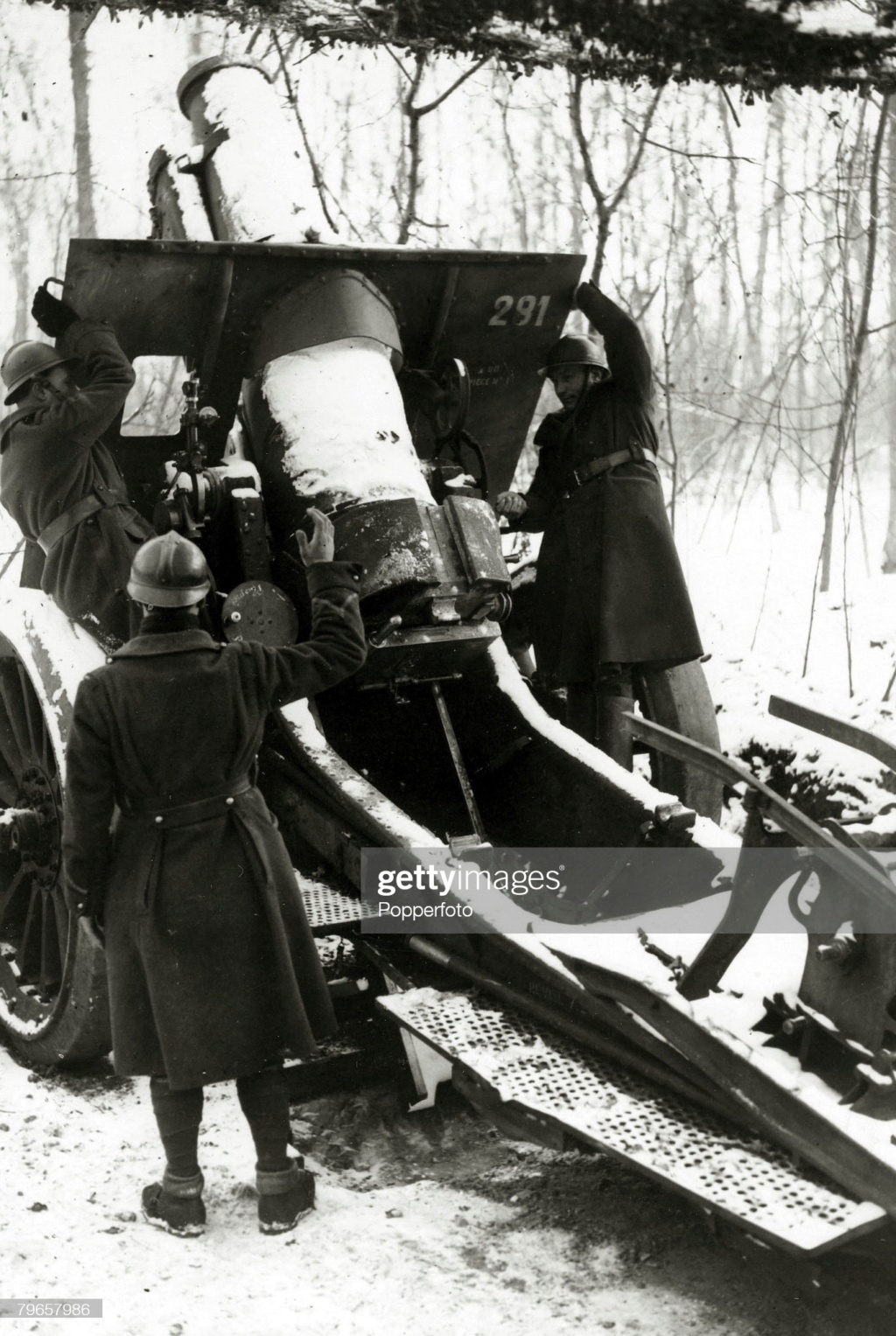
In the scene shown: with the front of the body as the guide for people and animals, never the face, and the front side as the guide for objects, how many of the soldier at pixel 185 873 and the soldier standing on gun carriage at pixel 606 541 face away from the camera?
1

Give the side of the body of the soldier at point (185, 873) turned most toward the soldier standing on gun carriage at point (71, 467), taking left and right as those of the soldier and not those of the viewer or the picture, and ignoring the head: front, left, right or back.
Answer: front

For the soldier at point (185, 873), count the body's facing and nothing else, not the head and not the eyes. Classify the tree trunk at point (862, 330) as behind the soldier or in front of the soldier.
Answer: in front

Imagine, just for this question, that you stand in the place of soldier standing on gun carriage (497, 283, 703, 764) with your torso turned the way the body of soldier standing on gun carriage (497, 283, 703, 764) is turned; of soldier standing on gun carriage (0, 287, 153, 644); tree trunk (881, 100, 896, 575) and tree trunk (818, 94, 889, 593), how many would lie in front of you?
1

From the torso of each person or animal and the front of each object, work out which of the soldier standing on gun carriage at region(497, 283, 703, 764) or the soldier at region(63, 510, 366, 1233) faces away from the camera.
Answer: the soldier

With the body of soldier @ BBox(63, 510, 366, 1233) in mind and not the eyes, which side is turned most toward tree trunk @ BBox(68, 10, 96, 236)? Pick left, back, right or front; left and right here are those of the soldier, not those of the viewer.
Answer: front

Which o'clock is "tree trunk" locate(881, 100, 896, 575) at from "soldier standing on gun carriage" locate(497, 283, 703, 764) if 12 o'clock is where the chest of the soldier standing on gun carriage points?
The tree trunk is roughly at 5 o'clock from the soldier standing on gun carriage.

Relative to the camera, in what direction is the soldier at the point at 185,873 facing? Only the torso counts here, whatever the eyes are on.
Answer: away from the camera

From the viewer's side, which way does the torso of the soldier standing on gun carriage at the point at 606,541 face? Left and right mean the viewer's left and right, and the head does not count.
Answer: facing the viewer and to the left of the viewer

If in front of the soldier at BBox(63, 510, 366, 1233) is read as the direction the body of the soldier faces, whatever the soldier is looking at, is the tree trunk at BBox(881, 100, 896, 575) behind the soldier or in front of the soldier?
in front

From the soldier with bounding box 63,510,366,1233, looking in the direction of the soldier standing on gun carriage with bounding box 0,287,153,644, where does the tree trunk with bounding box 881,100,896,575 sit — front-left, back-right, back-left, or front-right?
front-right

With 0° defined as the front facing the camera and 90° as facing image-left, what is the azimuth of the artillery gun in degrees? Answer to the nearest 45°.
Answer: approximately 135°

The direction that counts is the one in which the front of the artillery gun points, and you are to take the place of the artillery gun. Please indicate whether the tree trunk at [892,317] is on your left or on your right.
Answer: on your right

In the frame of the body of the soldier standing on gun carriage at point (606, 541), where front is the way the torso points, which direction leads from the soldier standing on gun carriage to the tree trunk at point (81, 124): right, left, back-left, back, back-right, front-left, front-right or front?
right
